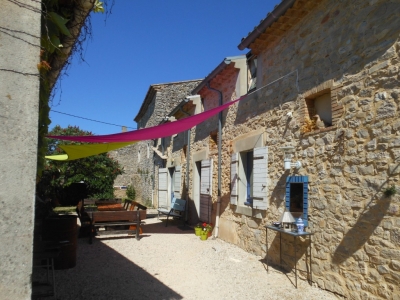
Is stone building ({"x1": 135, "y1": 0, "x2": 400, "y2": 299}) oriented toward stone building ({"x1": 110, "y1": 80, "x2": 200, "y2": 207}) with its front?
no

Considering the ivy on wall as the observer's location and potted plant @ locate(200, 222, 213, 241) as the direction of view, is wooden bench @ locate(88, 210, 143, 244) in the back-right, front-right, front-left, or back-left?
front-left

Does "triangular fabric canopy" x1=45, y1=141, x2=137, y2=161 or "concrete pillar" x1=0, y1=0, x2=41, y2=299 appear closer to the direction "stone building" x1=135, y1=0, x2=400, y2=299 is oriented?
the concrete pillar

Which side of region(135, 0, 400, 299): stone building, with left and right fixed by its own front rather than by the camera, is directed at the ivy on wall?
front

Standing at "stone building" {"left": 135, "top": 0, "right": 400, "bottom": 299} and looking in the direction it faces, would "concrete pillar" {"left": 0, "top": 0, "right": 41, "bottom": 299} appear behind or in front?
in front

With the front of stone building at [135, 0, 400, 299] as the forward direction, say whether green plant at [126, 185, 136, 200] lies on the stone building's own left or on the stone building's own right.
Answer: on the stone building's own right

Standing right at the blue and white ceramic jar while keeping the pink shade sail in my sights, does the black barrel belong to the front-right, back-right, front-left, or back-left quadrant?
front-left

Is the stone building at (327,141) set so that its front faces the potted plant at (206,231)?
no

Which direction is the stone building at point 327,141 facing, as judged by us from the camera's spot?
facing the viewer and to the left of the viewer

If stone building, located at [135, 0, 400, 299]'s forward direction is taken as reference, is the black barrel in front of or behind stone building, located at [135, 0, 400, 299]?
in front
